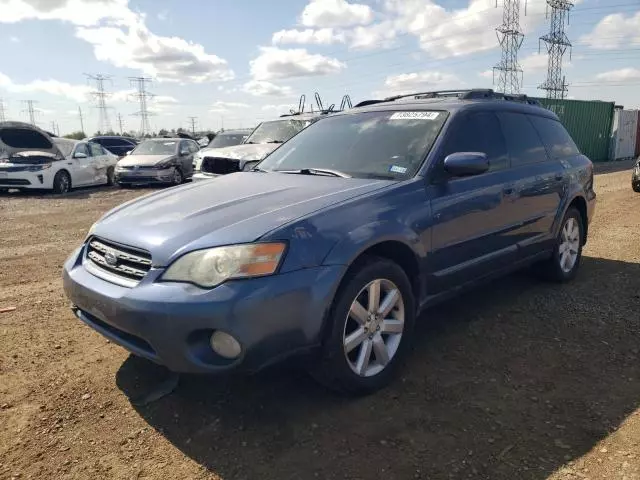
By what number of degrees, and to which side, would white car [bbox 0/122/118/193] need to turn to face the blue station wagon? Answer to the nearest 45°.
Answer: approximately 45° to its left

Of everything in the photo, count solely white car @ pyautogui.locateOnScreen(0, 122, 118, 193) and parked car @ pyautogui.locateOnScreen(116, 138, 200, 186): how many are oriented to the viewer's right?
0

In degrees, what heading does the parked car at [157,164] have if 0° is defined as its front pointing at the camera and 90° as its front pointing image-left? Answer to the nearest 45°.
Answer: approximately 45°

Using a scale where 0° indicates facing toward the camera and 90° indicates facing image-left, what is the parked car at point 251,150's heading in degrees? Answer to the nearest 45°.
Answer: approximately 45°

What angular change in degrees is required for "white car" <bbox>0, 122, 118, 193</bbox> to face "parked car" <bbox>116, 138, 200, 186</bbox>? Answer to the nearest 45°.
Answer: approximately 135° to its left

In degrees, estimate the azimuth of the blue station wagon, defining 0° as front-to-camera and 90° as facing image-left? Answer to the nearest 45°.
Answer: approximately 45°

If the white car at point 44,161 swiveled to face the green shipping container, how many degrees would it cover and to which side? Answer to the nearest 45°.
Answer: approximately 135° to its left

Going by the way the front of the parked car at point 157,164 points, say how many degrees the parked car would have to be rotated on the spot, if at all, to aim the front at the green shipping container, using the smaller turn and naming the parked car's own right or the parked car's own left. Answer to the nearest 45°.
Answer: approximately 135° to the parked car's own left

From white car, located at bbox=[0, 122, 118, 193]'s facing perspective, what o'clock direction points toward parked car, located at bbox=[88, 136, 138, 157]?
The parked car is roughly at 5 o'clock from the white car.

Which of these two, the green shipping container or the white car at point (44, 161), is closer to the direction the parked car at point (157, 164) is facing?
the white car

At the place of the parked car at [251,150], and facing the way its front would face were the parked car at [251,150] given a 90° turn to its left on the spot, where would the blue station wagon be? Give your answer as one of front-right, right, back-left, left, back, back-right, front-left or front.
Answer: front-right
